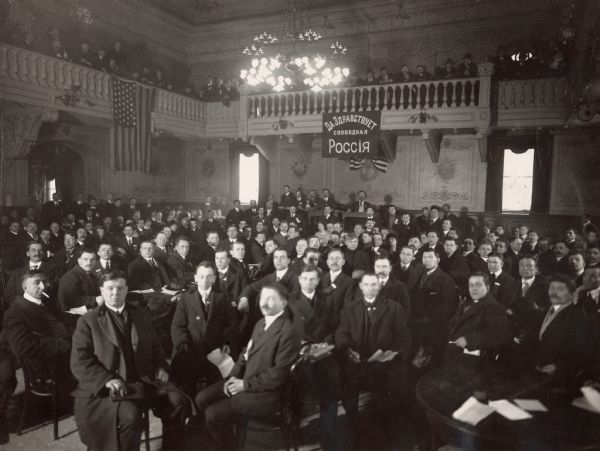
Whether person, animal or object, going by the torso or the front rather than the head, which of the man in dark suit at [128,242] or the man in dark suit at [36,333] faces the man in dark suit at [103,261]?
the man in dark suit at [128,242]

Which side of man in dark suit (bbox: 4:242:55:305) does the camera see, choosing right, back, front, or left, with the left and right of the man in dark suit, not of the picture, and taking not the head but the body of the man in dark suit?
front

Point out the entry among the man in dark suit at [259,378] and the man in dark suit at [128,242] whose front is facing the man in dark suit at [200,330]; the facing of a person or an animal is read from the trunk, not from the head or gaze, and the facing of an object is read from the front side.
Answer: the man in dark suit at [128,242]

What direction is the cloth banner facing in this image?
toward the camera

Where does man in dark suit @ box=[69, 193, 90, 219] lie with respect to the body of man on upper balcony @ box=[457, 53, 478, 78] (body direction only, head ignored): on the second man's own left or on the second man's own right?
on the second man's own right

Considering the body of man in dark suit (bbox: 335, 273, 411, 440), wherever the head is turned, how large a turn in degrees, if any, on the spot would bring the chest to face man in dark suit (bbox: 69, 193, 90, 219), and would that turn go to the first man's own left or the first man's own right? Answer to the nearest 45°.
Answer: approximately 135° to the first man's own right

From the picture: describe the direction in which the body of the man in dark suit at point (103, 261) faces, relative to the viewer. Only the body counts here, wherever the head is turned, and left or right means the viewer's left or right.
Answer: facing the viewer

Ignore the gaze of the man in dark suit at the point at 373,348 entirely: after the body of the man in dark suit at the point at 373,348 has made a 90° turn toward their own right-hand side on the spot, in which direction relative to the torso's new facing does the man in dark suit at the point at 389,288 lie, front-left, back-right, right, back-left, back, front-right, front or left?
right

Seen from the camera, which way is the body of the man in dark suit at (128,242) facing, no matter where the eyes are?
toward the camera

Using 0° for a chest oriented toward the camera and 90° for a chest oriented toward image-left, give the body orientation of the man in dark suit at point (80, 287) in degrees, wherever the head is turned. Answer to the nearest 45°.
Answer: approximately 315°

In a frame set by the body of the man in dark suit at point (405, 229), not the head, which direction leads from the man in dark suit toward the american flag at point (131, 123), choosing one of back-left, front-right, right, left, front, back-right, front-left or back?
right

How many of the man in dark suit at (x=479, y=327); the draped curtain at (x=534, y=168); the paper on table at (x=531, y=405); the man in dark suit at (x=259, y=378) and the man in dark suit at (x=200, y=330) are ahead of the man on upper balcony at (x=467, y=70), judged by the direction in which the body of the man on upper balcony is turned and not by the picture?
4

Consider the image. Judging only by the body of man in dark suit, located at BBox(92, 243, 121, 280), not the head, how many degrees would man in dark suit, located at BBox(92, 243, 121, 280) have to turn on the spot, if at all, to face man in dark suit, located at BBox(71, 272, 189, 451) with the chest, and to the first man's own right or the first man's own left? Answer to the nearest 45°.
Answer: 0° — they already face them

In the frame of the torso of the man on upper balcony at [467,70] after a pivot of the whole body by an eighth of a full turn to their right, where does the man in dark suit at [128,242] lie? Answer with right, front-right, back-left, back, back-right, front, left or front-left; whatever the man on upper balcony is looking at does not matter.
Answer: front

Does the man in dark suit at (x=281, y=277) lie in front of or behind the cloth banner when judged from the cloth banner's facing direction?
in front
